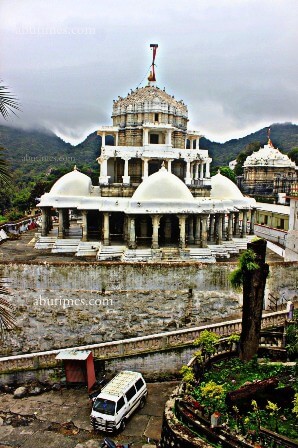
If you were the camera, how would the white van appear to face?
facing the viewer and to the left of the viewer

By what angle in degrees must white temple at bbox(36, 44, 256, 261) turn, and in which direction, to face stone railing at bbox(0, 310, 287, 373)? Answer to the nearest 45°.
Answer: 0° — it already faces it

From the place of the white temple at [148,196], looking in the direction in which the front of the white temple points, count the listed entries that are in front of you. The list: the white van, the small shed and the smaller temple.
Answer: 2

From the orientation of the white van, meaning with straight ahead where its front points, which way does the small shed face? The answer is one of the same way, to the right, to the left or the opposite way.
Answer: the same way

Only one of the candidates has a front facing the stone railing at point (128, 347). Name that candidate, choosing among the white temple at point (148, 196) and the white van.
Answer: the white temple

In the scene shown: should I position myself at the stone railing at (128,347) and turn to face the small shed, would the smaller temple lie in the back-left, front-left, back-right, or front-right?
back-right

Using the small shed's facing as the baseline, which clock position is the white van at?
The white van is roughly at 10 o'clock from the small shed.

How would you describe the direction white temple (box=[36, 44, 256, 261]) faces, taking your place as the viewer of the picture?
facing the viewer

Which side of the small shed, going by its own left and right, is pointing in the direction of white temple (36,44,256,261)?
back

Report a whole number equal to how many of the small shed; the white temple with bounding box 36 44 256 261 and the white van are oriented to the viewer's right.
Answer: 0

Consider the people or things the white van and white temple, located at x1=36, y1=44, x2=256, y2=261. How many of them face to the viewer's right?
0

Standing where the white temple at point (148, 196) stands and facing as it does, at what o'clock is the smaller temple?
The smaller temple is roughly at 7 o'clock from the white temple.

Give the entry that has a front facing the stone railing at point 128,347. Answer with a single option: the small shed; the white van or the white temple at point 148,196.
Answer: the white temple

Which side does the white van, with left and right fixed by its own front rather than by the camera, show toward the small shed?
right

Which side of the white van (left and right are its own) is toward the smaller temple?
back

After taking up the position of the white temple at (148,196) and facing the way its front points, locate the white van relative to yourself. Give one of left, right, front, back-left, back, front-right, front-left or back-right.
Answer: front

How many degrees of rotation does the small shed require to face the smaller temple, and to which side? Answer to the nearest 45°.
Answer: approximately 180°

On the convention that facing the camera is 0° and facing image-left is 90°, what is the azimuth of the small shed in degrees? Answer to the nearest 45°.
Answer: approximately 45°

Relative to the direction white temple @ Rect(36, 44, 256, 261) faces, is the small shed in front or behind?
in front
